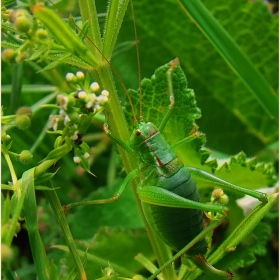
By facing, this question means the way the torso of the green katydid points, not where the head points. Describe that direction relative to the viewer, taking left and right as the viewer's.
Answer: facing away from the viewer and to the left of the viewer

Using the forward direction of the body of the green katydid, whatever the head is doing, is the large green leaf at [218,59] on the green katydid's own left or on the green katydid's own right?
on the green katydid's own right
